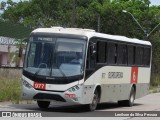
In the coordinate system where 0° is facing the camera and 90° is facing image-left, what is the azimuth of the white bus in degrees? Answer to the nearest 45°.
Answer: approximately 45°
